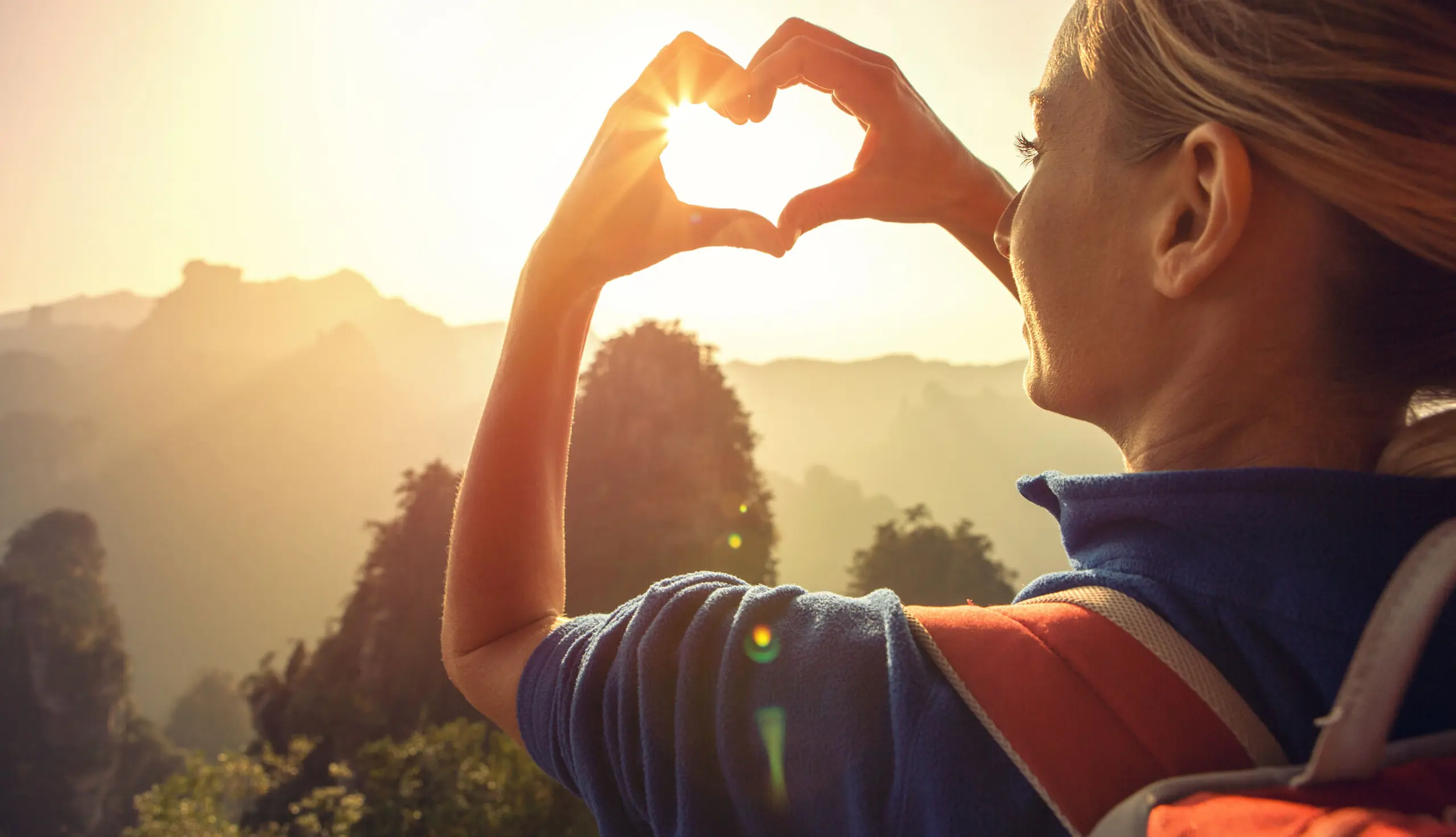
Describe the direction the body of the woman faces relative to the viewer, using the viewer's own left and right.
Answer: facing away from the viewer and to the left of the viewer

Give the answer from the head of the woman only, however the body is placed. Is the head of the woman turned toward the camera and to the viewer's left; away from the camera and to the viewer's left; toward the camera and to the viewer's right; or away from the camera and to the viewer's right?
away from the camera and to the viewer's left

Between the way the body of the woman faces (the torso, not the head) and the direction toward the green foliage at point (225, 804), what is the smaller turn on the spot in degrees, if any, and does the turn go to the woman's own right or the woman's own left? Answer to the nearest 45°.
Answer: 0° — they already face it

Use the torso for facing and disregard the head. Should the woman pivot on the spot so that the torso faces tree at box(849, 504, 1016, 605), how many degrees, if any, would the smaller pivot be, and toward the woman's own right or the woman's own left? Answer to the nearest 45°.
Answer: approximately 45° to the woman's own right
